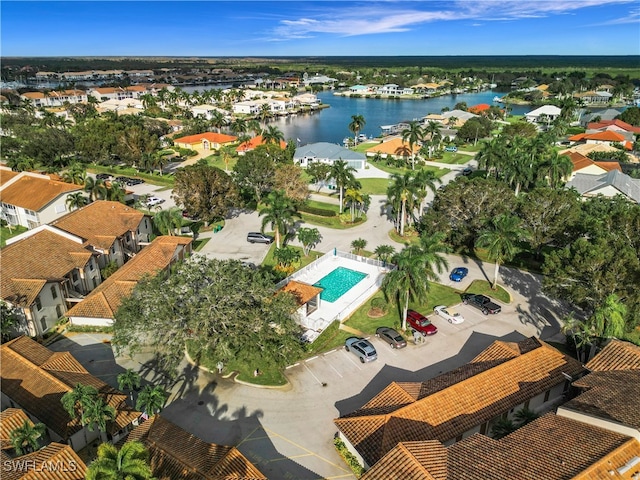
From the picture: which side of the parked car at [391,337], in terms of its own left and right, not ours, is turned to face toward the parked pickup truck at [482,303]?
right

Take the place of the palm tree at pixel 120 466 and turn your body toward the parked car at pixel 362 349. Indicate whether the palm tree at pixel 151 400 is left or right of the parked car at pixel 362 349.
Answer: left

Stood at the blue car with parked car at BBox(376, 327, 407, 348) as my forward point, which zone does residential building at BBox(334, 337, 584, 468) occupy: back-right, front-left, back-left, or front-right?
front-left

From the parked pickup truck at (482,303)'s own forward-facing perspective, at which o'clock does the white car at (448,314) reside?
The white car is roughly at 9 o'clock from the parked pickup truck.

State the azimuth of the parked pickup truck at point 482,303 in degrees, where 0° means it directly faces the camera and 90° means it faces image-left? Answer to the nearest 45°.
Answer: approximately 135°

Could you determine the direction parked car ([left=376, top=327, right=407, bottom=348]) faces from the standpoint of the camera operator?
facing away from the viewer and to the left of the viewer

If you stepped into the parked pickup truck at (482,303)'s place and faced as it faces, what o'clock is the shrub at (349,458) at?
The shrub is roughly at 8 o'clock from the parked pickup truck.

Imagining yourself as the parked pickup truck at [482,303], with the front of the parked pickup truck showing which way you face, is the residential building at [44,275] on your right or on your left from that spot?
on your left

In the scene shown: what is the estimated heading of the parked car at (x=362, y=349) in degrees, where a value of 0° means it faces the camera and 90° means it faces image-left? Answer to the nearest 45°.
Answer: approximately 135°

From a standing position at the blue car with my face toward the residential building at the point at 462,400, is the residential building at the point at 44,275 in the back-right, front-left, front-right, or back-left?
front-right

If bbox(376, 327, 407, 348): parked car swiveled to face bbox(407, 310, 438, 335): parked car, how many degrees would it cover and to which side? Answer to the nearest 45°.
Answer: approximately 90° to its right

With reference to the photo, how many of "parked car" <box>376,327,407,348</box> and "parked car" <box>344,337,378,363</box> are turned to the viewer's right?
0

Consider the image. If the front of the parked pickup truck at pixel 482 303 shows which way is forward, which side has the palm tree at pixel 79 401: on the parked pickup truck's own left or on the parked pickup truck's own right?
on the parked pickup truck's own left

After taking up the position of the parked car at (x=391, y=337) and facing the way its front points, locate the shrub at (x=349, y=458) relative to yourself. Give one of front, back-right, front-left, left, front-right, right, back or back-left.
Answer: back-left

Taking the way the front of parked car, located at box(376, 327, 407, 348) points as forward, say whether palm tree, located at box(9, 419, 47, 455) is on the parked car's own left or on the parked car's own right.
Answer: on the parked car's own left

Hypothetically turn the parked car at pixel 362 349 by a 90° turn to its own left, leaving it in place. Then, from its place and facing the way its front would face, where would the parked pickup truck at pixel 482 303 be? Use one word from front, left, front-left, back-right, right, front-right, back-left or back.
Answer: back
